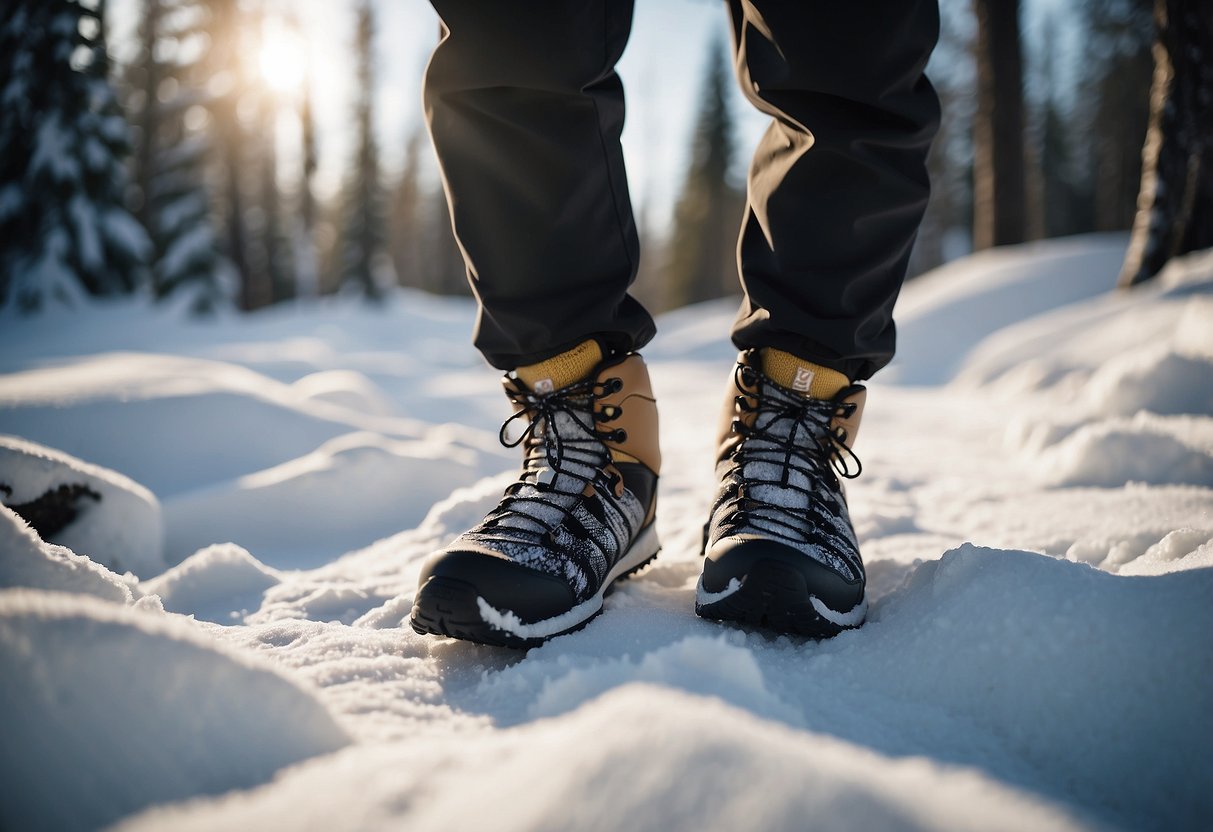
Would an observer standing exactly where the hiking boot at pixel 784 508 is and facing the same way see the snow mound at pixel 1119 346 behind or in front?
behind

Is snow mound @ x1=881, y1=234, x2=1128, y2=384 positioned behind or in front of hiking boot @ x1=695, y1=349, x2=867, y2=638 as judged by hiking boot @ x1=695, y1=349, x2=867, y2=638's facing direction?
behind

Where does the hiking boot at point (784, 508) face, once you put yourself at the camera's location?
facing the viewer

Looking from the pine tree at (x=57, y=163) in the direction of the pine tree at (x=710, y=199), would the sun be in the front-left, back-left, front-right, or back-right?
front-left

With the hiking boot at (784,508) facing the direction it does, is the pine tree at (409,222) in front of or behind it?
behind

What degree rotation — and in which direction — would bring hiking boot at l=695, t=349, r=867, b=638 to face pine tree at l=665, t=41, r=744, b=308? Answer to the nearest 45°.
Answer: approximately 180°

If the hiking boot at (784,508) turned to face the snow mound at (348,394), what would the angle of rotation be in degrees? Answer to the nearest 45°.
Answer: approximately 135° to its right

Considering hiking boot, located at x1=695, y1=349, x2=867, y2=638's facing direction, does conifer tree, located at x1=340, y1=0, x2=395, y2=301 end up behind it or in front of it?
behind
